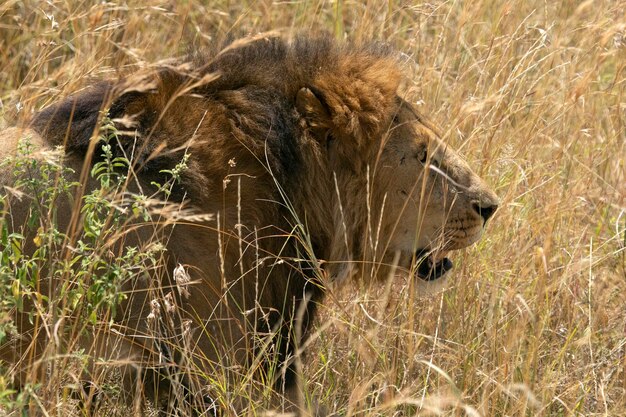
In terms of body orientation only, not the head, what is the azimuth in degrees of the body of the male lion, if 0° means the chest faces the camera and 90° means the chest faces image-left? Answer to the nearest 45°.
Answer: approximately 270°
